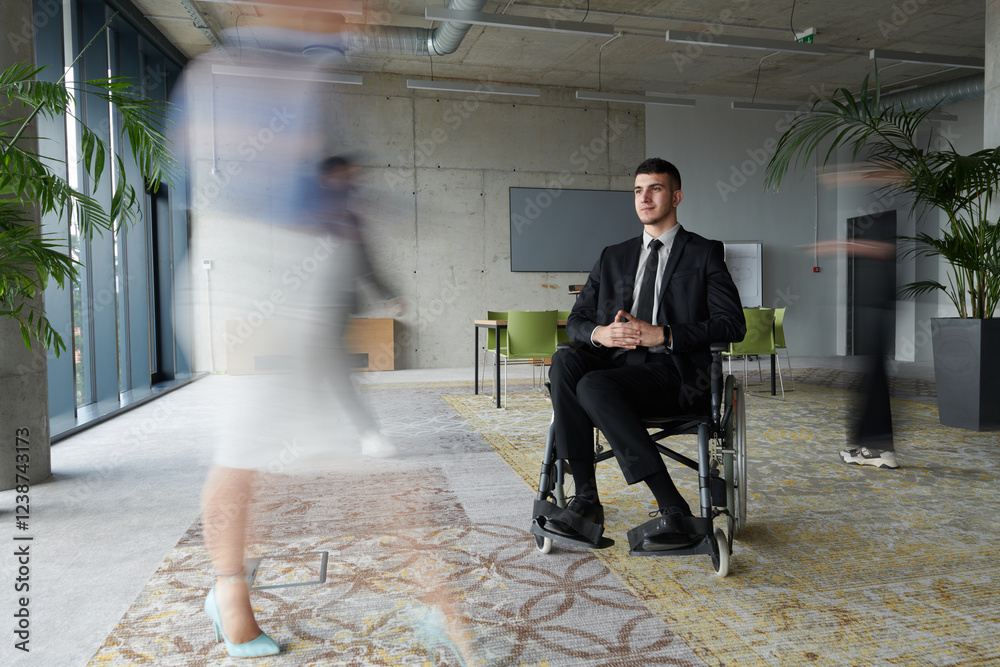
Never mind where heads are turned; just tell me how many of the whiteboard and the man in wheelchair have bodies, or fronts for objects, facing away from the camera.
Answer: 0

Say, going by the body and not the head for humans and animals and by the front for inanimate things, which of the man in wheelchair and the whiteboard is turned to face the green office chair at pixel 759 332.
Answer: the whiteboard

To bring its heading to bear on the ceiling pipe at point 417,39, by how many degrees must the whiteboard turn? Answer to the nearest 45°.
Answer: approximately 45° to its right

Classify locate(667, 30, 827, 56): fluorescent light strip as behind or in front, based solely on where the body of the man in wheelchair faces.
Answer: behind

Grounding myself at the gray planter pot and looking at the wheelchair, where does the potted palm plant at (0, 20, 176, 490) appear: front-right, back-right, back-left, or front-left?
front-right

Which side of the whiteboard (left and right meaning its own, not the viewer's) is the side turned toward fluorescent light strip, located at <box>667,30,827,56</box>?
front

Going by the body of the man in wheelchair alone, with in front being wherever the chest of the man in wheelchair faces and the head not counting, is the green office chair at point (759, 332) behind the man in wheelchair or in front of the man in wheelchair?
behind

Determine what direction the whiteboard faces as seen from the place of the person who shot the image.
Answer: facing the viewer

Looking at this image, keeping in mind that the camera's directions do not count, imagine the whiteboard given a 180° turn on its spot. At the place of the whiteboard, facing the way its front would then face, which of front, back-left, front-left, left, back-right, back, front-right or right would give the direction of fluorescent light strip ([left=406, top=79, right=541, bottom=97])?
back-left

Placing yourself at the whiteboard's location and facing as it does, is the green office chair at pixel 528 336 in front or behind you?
in front

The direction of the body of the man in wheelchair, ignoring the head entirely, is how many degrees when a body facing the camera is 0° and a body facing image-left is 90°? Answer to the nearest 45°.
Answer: approximately 45°

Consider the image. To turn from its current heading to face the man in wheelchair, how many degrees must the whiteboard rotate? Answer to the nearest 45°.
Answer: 0° — it already faces them

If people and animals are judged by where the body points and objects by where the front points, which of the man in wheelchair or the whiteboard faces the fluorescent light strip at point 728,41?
the whiteboard
